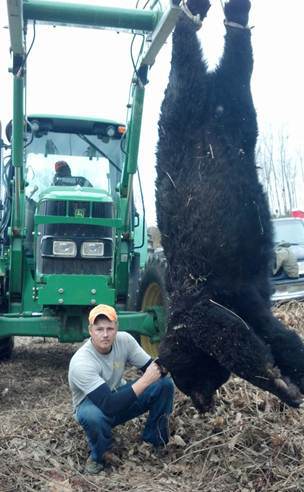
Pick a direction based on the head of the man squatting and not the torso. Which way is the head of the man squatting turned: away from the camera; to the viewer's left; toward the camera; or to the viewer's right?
toward the camera

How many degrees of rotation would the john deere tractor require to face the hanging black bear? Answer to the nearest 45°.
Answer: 0° — it already faces it

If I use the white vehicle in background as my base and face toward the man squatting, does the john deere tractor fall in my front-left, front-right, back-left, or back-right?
front-right

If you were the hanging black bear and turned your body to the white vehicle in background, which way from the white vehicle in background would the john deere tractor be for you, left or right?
left

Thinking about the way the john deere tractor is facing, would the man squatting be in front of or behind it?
in front

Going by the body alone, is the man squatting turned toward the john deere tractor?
no

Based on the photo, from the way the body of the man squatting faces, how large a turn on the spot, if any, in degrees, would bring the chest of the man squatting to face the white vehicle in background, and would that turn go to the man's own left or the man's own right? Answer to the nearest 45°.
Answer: approximately 90° to the man's own left

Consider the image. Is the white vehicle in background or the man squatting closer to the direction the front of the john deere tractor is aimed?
the man squatting

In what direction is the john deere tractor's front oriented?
toward the camera

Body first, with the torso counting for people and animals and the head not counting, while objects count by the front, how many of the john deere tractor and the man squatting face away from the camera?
0

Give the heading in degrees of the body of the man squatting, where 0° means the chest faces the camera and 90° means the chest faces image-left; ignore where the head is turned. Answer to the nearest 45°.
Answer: approximately 315°

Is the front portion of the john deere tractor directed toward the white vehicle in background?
no
